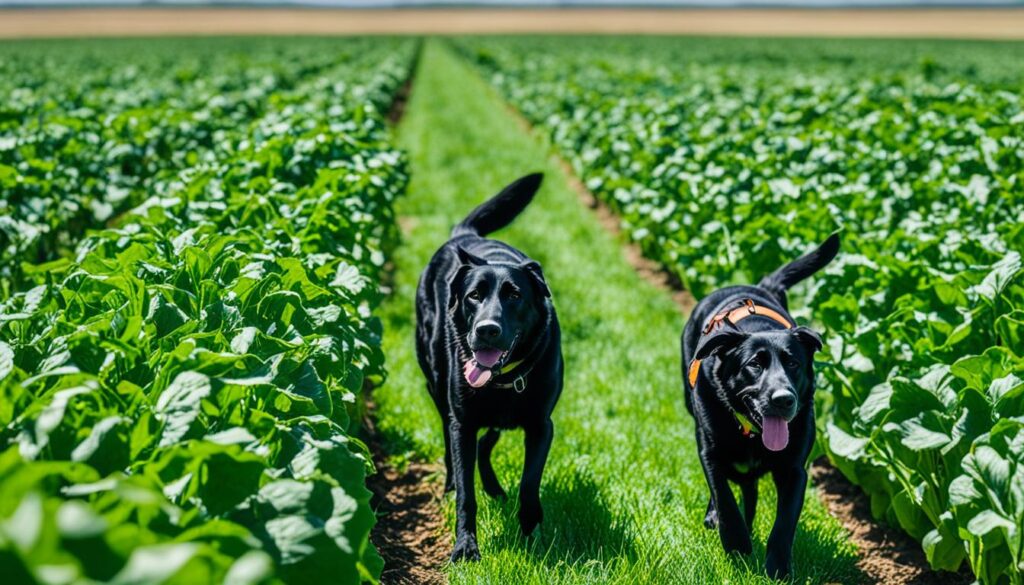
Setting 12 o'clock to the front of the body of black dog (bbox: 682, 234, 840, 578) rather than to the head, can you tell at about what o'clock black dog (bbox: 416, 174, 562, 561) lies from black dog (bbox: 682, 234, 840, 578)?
black dog (bbox: 416, 174, 562, 561) is roughly at 3 o'clock from black dog (bbox: 682, 234, 840, 578).

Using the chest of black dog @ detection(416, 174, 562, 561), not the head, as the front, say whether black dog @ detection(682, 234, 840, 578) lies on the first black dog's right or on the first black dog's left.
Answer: on the first black dog's left

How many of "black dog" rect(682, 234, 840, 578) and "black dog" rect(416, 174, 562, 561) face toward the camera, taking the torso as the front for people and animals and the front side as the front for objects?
2

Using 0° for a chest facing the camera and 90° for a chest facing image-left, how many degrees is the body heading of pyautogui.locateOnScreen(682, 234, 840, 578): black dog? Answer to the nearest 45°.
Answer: approximately 0°
